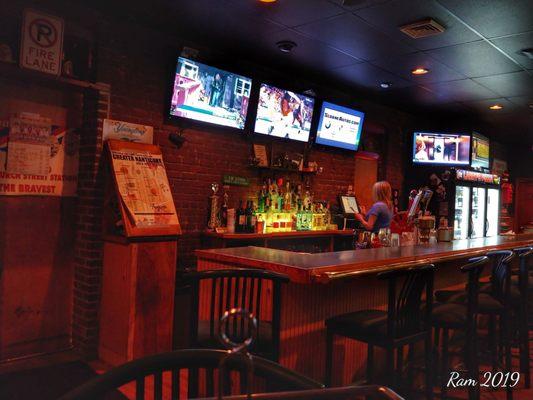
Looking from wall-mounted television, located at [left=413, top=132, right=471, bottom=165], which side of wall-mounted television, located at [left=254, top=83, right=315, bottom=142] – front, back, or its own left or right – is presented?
left

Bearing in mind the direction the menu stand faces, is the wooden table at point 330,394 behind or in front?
in front

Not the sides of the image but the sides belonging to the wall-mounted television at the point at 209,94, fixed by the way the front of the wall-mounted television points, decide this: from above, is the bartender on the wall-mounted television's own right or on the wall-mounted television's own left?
on the wall-mounted television's own left

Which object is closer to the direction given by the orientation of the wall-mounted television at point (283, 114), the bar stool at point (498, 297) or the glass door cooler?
the bar stool

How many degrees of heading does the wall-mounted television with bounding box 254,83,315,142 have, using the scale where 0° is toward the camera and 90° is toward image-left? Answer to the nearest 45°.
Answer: approximately 315°

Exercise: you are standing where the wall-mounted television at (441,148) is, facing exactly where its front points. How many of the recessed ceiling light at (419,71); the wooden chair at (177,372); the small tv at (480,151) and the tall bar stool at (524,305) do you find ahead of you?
3

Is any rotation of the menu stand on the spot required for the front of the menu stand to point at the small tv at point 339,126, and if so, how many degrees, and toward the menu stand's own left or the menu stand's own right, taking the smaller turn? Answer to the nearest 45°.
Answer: approximately 90° to the menu stand's own left
